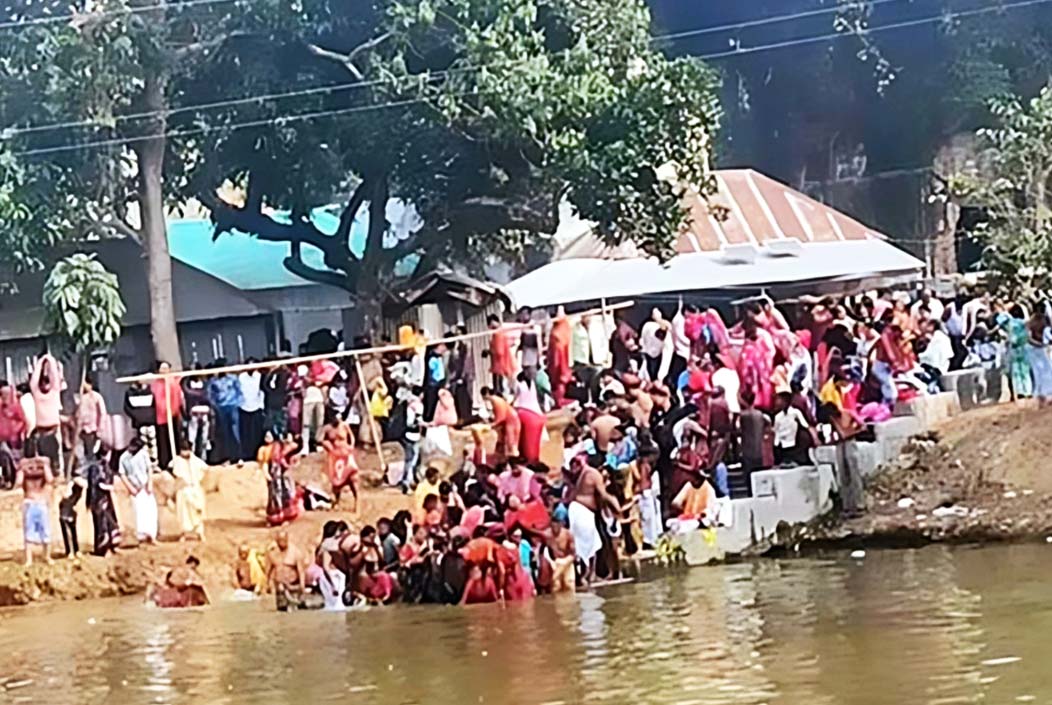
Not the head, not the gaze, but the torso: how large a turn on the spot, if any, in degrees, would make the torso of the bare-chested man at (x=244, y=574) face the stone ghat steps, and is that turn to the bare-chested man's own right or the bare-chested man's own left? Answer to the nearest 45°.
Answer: approximately 90° to the bare-chested man's own left

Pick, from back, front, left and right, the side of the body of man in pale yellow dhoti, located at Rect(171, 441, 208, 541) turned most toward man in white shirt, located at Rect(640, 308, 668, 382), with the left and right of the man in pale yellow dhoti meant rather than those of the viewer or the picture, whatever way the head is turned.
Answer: left

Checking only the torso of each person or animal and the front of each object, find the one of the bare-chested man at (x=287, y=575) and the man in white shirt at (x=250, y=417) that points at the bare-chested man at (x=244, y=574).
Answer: the man in white shirt

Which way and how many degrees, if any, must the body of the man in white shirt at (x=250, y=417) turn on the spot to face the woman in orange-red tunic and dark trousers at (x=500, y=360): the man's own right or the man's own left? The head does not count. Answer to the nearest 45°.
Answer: approximately 90° to the man's own left

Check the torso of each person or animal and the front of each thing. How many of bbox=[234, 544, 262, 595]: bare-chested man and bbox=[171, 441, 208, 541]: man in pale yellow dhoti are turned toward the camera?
2

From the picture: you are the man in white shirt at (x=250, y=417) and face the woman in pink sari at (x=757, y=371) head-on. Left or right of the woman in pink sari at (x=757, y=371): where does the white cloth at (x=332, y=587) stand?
right
